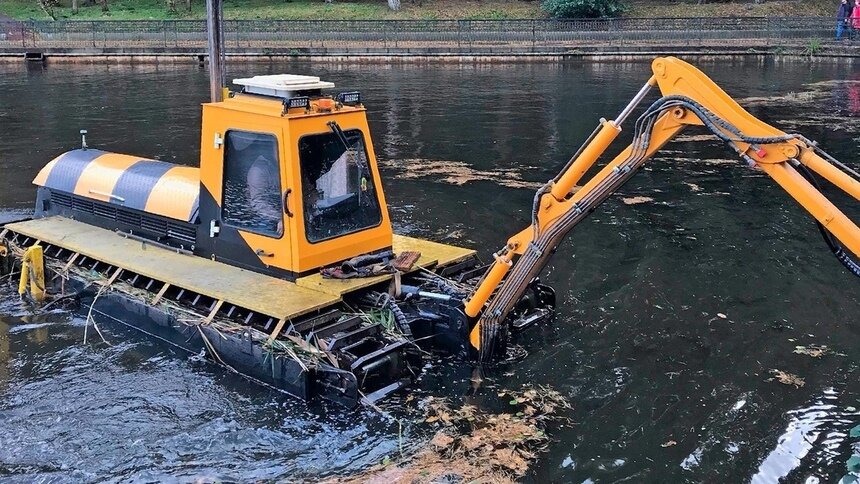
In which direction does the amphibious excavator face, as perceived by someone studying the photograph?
facing the viewer and to the right of the viewer

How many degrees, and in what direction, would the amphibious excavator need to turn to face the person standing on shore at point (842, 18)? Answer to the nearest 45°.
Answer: approximately 90° to its left

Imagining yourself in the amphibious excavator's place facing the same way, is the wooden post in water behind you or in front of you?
behind

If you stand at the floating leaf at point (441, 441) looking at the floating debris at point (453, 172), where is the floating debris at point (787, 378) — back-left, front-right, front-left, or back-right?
front-right

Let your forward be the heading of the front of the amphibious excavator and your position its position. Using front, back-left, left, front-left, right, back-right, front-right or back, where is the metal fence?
back-left

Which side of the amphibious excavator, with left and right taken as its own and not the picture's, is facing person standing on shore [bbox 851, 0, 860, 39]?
left

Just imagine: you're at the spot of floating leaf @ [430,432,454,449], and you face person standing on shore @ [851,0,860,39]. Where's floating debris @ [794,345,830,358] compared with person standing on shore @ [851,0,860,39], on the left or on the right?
right

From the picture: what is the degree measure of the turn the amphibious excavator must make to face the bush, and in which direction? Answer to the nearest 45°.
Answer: approximately 135° to its left

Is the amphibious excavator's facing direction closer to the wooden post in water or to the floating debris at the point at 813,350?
the floating debris

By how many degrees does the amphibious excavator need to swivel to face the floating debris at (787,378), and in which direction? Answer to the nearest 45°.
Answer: approximately 45° to its left

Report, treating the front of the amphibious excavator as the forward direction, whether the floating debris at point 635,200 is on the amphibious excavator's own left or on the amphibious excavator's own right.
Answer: on the amphibious excavator's own left

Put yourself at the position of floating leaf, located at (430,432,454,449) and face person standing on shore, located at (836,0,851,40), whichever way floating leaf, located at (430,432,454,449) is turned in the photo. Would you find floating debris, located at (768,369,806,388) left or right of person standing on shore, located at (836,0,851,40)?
right

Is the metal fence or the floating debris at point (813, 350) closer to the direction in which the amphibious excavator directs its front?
the floating debris
